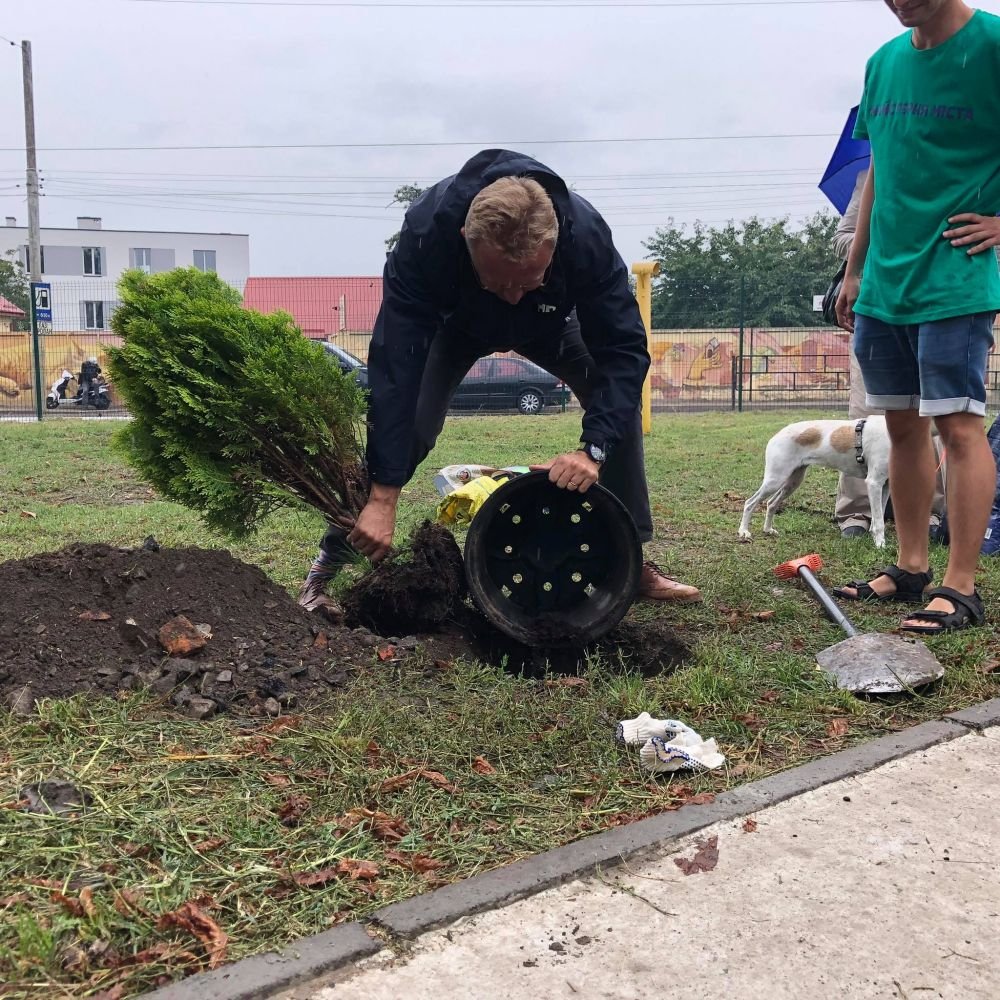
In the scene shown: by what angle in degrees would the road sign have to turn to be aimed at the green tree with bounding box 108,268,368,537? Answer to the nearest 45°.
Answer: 0° — it already faces it

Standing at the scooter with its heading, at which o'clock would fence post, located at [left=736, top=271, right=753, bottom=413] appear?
The fence post is roughly at 7 o'clock from the scooter.

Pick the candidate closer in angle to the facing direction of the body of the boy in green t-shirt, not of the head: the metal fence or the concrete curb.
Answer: the concrete curb

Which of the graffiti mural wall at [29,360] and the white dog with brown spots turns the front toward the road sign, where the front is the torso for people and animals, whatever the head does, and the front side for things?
the graffiti mural wall

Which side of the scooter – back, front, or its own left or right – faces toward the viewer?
left

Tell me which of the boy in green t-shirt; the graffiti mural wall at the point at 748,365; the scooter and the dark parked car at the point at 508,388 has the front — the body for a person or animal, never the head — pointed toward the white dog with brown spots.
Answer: the graffiti mural wall

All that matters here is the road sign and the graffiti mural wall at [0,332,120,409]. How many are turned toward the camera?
2

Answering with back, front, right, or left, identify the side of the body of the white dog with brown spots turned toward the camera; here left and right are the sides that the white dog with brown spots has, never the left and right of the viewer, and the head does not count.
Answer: right

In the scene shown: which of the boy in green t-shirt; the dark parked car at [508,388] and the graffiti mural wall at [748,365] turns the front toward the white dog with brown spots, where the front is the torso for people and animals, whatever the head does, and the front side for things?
the graffiti mural wall

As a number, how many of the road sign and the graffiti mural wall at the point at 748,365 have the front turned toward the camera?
2

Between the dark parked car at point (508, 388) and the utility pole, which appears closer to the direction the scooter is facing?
the utility pole
